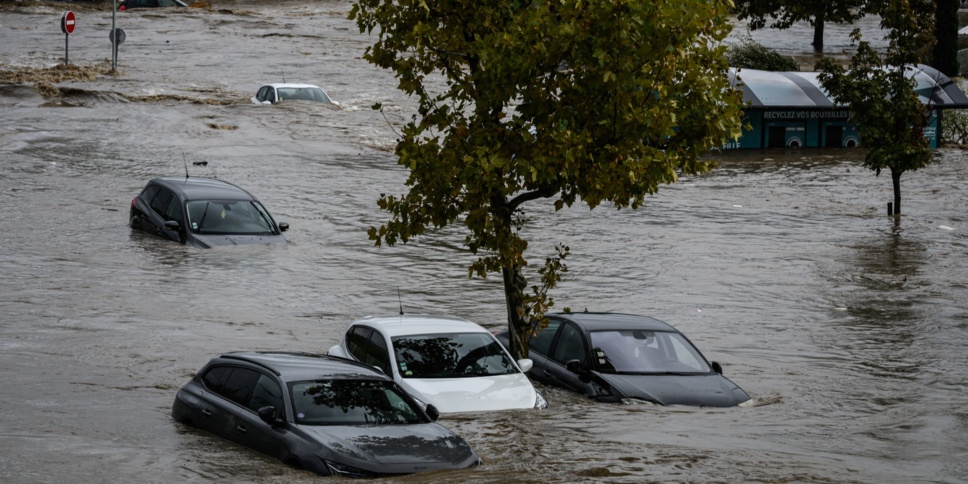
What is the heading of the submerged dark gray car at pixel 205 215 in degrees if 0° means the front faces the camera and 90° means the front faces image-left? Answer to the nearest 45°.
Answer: approximately 315°

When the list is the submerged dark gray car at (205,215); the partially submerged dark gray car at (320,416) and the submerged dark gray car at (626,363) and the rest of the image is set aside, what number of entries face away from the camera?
0

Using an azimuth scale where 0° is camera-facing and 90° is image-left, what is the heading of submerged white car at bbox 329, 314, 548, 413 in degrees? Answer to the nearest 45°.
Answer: approximately 315°

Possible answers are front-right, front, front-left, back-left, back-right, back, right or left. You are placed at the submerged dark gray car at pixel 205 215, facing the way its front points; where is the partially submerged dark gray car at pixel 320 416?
front-right

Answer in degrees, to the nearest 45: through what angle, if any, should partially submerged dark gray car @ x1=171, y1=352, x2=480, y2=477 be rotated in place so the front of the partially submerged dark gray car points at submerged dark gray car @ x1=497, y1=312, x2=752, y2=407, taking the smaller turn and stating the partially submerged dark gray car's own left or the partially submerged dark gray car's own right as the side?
approximately 90° to the partially submerged dark gray car's own left

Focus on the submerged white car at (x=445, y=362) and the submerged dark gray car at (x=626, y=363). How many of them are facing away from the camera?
0

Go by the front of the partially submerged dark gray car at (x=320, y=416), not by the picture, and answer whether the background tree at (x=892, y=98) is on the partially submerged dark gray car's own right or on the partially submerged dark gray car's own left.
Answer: on the partially submerged dark gray car's own left

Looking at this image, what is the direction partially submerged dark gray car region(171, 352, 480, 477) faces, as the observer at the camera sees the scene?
facing the viewer and to the right of the viewer

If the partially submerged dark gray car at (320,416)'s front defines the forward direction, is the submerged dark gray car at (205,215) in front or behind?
behind

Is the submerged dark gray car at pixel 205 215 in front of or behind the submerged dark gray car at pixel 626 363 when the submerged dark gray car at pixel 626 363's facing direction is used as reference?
behind

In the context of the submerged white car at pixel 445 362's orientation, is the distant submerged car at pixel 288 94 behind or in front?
behind
